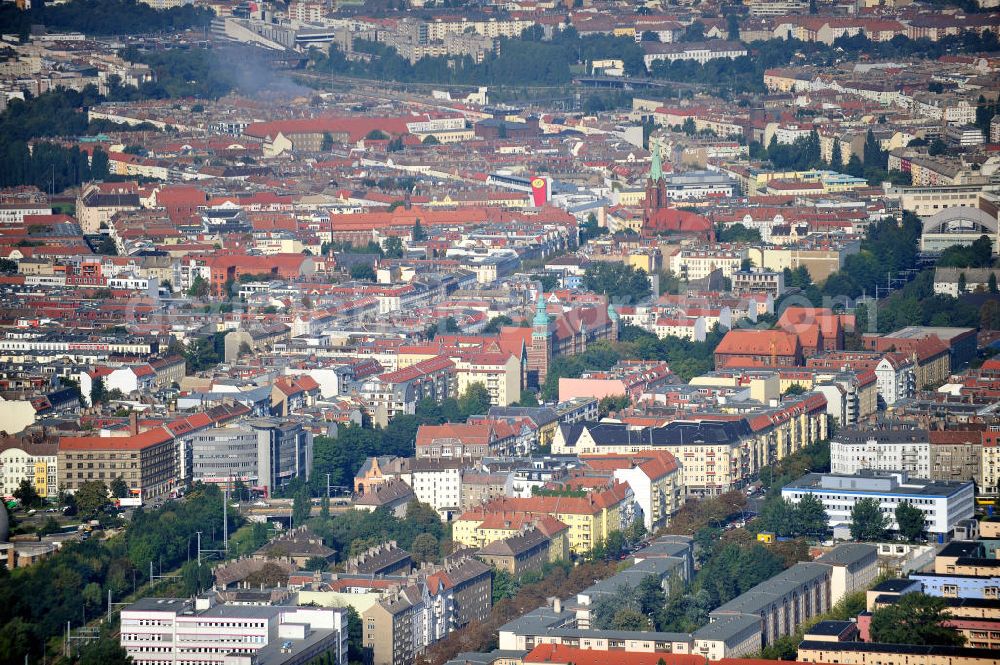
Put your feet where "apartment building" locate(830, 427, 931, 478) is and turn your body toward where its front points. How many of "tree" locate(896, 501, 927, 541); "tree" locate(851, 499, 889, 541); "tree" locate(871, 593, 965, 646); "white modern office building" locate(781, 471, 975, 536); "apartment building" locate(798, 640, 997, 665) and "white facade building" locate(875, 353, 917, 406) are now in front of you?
5

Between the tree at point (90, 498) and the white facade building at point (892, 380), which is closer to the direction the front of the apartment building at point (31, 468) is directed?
the tree

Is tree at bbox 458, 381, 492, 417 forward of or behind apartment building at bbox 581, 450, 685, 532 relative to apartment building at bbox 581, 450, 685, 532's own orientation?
behind

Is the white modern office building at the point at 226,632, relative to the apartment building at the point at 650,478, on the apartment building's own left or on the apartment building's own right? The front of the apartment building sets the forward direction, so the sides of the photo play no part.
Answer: on the apartment building's own right

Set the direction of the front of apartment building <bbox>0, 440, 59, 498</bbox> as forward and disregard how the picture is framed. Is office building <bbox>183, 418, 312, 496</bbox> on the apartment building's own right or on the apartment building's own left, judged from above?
on the apartment building's own left

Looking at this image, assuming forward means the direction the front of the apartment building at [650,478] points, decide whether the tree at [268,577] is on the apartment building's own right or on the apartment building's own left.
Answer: on the apartment building's own right

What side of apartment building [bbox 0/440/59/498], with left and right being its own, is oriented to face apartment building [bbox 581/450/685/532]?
left

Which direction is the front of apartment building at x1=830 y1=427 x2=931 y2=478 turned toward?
toward the camera

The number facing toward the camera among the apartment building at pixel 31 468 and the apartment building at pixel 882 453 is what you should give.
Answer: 2

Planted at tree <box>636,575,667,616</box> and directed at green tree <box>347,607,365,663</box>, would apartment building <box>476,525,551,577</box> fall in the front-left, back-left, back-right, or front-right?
front-right

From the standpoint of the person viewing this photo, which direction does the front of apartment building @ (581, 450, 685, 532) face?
facing the viewer and to the right of the viewer

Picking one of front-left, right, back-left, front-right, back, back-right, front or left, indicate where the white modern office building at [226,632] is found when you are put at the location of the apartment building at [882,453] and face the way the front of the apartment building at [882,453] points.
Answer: front-right

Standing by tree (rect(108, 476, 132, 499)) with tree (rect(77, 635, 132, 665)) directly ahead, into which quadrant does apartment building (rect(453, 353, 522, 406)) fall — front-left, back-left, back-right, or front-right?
back-left

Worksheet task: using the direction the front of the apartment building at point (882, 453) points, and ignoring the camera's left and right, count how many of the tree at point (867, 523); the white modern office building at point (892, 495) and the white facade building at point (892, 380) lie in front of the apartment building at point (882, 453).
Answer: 2

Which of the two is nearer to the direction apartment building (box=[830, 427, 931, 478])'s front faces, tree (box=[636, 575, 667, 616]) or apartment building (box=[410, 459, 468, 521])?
the tree

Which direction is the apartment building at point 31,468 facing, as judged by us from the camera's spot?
facing the viewer
